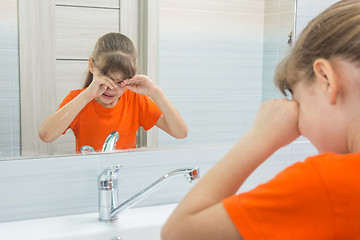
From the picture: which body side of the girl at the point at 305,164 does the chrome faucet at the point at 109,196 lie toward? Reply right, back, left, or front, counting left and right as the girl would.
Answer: front

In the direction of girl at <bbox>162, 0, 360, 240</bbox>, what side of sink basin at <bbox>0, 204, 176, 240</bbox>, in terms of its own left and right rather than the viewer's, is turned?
front

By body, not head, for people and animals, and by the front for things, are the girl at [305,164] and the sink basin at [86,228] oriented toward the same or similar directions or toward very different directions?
very different directions

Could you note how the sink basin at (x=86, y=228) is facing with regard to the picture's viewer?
facing the viewer and to the right of the viewer

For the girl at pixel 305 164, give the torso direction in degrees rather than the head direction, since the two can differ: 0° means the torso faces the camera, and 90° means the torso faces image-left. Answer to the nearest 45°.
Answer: approximately 135°

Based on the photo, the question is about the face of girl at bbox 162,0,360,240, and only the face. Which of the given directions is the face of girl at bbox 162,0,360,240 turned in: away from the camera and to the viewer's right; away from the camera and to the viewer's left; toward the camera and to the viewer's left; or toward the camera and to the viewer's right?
away from the camera and to the viewer's left

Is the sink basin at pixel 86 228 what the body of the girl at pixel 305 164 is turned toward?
yes
